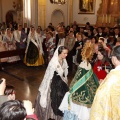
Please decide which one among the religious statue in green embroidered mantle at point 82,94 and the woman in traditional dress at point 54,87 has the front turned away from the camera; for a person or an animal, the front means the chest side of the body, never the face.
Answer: the religious statue in green embroidered mantle at point 82,94

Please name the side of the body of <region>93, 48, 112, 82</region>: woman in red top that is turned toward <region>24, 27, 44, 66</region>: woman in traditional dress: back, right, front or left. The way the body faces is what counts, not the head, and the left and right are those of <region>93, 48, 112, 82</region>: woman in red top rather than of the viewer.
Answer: right

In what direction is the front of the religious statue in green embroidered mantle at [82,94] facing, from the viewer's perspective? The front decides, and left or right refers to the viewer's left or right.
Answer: facing away from the viewer

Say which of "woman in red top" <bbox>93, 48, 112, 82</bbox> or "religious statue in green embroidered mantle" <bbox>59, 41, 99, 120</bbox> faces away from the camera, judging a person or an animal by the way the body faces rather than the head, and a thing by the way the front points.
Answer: "religious statue in green embroidered mantle" <bbox>59, 41, 99, 120</bbox>

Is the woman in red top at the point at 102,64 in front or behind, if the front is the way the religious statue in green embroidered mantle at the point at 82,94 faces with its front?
in front

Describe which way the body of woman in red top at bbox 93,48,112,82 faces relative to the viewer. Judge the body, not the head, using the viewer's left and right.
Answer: facing the viewer and to the left of the viewer

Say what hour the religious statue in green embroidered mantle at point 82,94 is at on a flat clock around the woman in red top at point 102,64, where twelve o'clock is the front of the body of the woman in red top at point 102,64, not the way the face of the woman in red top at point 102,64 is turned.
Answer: the religious statue in green embroidered mantle at point 82,94 is roughly at 11 o'clock from the woman in red top at point 102,64.

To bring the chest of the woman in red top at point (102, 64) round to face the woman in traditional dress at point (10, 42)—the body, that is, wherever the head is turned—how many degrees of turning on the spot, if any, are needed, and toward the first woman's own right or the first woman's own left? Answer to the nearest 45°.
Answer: approximately 90° to the first woman's own right

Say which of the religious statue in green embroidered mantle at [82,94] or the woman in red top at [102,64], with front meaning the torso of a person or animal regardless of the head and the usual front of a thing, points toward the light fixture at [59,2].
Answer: the religious statue in green embroidered mantle at [82,94]

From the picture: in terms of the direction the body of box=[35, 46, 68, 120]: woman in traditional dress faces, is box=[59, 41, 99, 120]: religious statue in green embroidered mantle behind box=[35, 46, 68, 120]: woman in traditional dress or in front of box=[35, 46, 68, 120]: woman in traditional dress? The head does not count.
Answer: in front

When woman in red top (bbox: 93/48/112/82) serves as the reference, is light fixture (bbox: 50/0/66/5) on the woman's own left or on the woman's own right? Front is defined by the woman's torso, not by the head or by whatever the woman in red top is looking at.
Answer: on the woman's own right

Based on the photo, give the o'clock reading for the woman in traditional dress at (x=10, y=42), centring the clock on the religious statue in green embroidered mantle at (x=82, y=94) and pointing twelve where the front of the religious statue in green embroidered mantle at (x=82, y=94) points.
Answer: the woman in traditional dress at (x=10, y=42) is roughly at 11 o'clock from the religious statue in green embroidered mantle at (x=82, y=94).

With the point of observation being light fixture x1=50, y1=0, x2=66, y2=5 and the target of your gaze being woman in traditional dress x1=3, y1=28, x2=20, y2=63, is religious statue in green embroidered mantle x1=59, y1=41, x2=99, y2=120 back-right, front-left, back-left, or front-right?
front-left

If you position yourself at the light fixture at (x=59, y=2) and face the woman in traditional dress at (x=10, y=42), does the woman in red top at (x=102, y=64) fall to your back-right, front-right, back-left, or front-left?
front-left

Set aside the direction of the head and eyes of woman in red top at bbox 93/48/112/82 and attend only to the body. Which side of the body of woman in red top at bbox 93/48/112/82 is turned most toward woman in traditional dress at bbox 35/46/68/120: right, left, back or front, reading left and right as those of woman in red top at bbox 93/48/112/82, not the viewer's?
front
